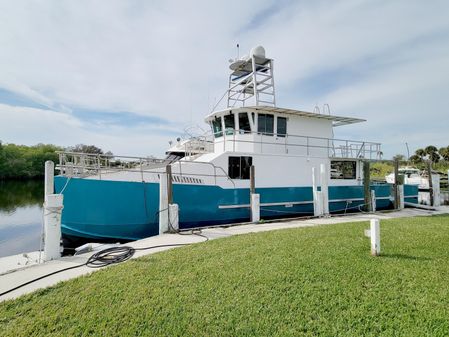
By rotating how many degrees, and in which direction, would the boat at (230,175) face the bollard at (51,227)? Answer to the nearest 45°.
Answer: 0° — it already faces it

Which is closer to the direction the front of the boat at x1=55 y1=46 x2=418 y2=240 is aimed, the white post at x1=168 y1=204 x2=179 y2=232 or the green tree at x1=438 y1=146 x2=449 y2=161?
the white post

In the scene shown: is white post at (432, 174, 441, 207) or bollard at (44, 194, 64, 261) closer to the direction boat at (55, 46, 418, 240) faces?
the bollard

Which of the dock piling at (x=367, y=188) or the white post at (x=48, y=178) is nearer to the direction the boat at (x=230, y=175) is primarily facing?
the white post

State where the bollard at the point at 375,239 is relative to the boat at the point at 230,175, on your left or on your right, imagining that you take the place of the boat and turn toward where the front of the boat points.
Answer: on your left

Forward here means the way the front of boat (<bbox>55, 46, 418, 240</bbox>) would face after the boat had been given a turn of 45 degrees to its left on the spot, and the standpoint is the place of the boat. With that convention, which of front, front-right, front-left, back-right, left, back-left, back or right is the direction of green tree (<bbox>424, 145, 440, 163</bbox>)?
back-left

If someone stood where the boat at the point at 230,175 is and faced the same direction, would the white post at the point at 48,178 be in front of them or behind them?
in front

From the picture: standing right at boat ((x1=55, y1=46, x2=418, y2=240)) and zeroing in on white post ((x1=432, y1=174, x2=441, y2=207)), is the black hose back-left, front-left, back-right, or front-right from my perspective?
back-right

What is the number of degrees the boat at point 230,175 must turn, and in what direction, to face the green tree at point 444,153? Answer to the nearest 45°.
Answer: approximately 180°
